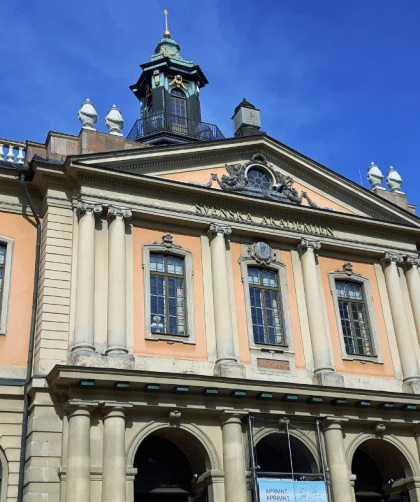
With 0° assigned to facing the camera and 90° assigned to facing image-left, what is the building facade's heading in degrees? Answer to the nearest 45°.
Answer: approximately 315°
